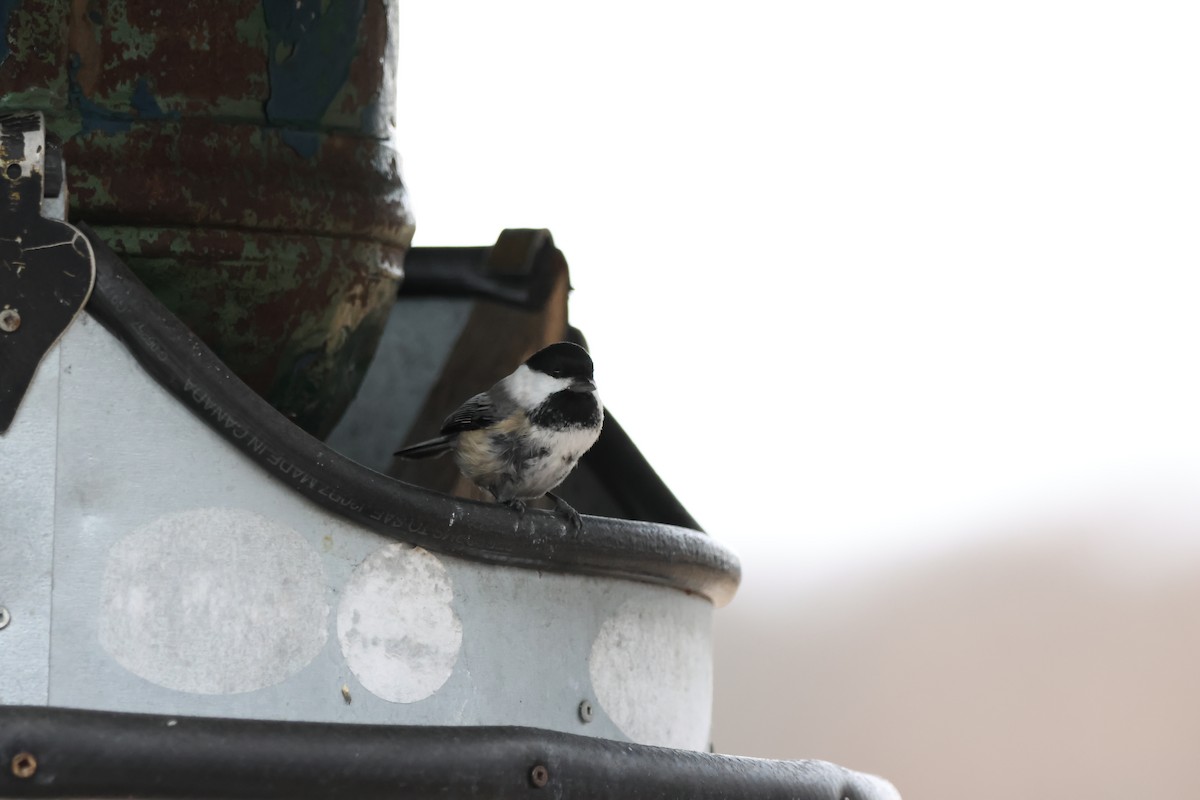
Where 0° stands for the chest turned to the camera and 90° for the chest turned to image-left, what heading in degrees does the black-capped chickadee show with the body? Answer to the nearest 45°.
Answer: approximately 315°
